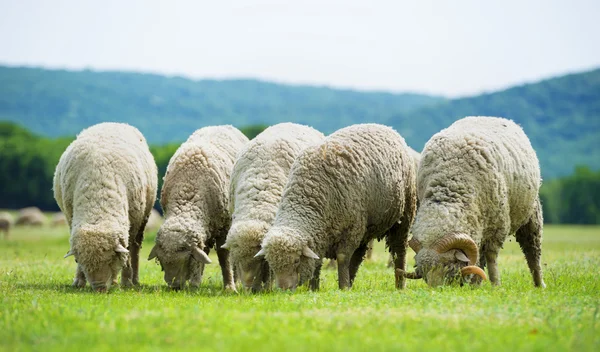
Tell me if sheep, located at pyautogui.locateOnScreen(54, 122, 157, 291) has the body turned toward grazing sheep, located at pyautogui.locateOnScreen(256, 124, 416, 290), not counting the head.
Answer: no

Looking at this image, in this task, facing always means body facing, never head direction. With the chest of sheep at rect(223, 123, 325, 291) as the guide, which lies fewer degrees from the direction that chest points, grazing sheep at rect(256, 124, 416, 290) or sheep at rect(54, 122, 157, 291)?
the sheep

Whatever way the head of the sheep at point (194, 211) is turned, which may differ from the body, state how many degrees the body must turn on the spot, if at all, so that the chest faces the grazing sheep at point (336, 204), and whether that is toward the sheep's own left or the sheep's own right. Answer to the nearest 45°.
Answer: approximately 90° to the sheep's own left

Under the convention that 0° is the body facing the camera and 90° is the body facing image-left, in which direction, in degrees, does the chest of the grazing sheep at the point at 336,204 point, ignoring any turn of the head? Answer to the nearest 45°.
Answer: approximately 45°

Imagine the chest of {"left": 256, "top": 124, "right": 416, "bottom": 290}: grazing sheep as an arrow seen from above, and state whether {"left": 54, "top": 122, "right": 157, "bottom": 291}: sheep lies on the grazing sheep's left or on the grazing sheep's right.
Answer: on the grazing sheep's right

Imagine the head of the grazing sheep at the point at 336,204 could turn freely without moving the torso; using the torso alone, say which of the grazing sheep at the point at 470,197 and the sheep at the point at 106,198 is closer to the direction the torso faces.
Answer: the sheep

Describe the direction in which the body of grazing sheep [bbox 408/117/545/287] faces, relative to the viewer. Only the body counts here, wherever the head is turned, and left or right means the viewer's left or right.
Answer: facing the viewer and to the left of the viewer

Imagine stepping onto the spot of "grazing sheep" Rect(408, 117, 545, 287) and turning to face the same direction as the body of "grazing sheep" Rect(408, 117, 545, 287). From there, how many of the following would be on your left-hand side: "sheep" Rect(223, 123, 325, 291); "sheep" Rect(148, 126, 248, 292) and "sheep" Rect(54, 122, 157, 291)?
0

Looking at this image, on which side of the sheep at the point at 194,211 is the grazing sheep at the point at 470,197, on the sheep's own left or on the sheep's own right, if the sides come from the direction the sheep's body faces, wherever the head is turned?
on the sheep's own left

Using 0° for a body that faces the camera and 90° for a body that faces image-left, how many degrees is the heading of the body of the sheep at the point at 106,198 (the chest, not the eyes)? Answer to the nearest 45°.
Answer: approximately 0°

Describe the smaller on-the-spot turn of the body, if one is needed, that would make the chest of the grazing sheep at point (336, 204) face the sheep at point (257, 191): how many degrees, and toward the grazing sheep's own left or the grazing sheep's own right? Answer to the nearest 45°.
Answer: approximately 90° to the grazing sheep's own right

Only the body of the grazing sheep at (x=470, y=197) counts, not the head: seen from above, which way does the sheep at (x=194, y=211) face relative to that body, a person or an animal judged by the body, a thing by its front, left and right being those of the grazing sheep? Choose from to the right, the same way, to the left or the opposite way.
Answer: the same way

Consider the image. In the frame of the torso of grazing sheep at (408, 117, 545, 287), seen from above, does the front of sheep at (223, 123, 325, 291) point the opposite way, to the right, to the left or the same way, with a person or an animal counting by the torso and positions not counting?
the same way

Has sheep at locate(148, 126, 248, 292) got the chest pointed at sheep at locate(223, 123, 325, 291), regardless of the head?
no

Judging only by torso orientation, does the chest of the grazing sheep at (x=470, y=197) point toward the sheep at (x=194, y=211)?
no

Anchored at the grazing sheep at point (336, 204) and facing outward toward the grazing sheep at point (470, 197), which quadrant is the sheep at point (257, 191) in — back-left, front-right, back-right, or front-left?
back-left

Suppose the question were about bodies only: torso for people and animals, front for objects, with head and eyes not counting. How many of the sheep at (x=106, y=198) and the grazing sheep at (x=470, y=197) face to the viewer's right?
0
